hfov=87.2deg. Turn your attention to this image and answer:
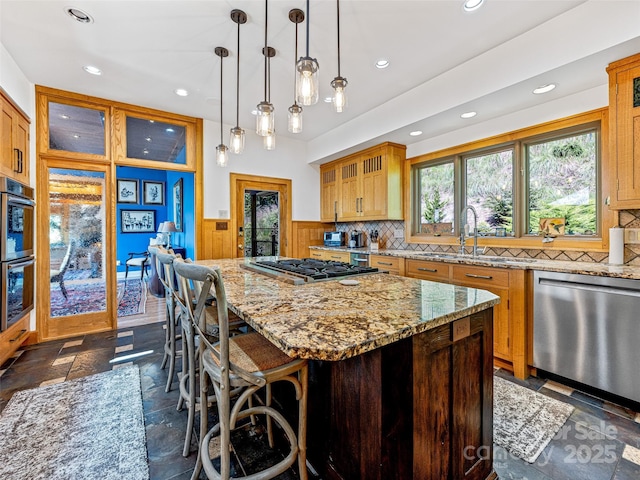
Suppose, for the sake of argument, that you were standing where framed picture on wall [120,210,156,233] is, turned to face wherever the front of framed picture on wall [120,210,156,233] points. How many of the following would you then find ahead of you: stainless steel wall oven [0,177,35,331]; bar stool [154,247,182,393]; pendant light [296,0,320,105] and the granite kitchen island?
4

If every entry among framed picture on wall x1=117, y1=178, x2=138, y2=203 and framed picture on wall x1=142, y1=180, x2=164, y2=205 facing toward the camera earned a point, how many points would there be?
2

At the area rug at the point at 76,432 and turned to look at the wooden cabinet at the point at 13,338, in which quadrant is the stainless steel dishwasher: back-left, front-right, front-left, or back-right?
back-right

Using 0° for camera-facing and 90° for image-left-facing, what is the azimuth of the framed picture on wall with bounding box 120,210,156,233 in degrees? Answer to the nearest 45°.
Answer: approximately 0°

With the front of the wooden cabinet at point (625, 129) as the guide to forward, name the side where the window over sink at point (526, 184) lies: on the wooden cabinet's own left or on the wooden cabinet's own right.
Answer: on the wooden cabinet's own right

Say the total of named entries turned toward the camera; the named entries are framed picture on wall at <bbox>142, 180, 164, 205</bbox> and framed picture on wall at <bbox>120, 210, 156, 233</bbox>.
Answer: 2
